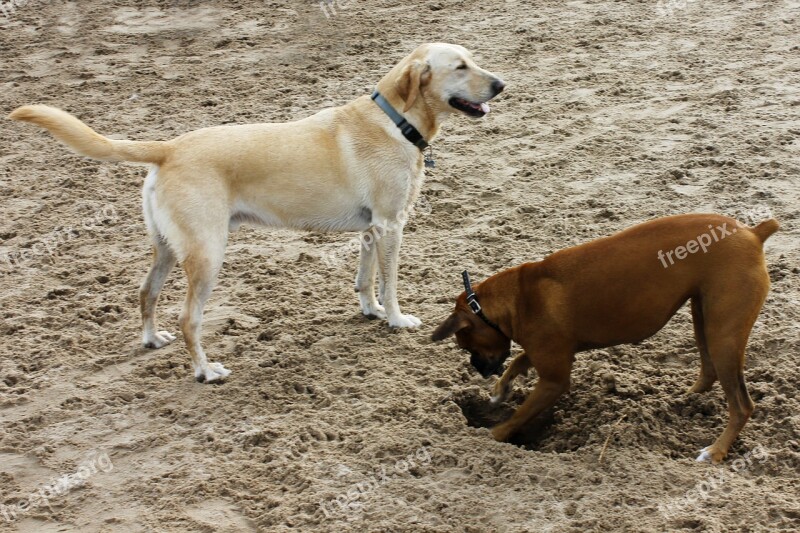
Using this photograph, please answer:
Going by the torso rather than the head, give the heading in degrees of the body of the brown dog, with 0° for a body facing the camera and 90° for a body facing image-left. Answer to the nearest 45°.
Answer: approximately 90°
